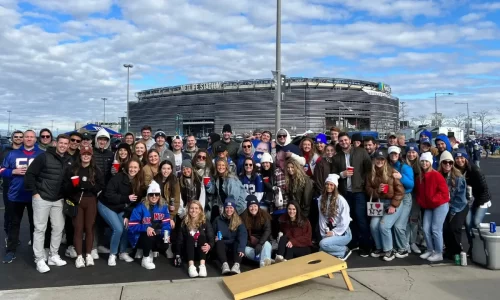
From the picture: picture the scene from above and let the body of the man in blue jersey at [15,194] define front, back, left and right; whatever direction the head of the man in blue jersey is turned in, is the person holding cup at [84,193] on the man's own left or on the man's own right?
on the man's own left

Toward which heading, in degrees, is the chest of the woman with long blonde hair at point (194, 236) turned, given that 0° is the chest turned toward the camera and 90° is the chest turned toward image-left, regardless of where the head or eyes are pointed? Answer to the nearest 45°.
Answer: approximately 0°

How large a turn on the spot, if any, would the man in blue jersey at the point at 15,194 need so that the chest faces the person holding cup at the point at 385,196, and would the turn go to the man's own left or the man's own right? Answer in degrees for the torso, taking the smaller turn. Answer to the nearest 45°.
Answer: approximately 45° to the man's own left

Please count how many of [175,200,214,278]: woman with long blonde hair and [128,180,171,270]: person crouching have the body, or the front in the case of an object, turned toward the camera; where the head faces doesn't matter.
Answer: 2

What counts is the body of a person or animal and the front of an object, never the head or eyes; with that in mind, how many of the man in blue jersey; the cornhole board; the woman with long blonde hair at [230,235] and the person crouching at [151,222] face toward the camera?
3

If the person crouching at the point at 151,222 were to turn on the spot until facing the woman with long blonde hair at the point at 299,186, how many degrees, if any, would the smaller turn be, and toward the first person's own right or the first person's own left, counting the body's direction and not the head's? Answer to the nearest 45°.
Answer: approximately 90° to the first person's own left

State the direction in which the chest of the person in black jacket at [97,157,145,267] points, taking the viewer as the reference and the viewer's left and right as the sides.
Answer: facing the viewer and to the right of the viewer

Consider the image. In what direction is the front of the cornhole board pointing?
to the viewer's left

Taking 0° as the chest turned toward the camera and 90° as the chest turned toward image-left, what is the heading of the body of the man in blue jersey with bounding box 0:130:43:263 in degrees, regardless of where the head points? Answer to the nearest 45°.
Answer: approximately 0°

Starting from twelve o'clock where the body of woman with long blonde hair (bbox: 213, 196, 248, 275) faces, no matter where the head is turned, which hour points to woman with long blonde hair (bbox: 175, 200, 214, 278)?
woman with long blonde hair (bbox: 175, 200, 214, 278) is roughly at 3 o'clock from woman with long blonde hair (bbox: 213, 196, 248, 275).

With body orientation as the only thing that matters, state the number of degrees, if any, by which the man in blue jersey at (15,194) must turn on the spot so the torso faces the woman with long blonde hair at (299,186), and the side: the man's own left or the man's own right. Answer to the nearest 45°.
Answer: approximately 45° to the man's own left

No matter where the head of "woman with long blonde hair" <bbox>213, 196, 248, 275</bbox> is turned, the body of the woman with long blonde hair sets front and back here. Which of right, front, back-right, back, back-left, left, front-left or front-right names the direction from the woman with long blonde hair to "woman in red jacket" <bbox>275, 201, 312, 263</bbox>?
left
